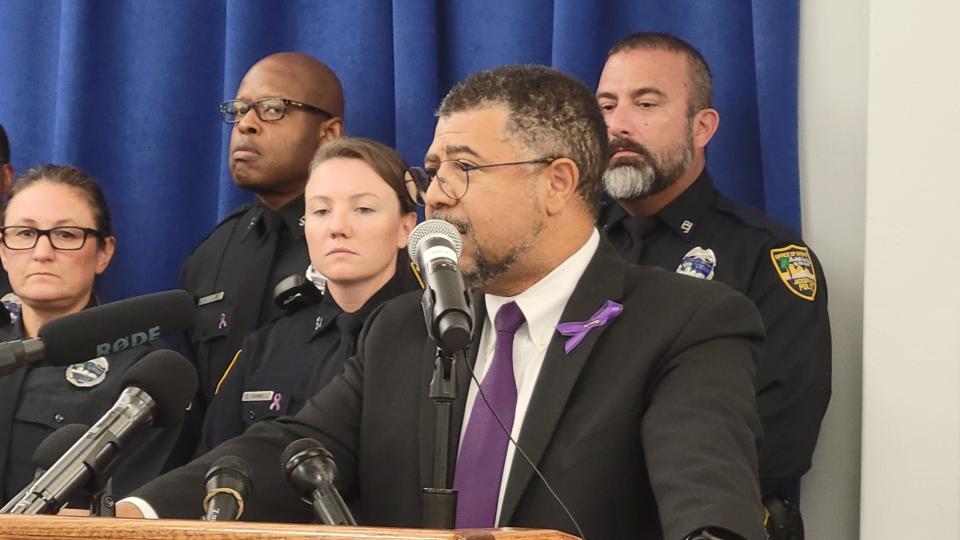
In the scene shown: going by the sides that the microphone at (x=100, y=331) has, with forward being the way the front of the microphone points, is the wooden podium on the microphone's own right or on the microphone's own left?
on the microphone's own right

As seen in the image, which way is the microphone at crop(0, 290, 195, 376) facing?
to the viewer's right

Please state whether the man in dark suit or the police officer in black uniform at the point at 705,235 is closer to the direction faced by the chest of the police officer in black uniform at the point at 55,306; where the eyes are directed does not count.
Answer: the man in dark suit

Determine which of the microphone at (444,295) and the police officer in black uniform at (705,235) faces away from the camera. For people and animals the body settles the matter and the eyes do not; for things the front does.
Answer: the microphone

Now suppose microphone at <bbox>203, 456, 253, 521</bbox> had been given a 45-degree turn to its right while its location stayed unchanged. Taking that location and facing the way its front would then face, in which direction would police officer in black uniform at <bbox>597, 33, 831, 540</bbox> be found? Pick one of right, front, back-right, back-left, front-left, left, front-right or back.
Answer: front-left

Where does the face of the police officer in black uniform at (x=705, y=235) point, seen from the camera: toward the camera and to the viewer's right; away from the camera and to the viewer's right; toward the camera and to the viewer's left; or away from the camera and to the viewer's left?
toward the camera and to the viewer's left

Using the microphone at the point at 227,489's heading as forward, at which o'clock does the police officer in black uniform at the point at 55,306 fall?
The police officer in black uniform is roughly at 10 o'clock from the microphone.

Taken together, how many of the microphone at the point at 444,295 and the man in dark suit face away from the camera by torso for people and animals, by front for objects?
1

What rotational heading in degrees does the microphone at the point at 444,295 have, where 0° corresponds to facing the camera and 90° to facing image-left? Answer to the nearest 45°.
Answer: approximately 180°

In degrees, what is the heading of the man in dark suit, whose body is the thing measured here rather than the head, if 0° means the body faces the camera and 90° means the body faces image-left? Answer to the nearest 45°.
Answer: approximately 45°

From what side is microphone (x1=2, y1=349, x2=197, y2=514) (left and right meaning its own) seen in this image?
right

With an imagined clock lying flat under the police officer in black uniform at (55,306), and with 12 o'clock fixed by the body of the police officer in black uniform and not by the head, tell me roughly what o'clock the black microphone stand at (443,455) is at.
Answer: The black microphone stand is roughly at 10 o'clock from the police officer in black uniform.

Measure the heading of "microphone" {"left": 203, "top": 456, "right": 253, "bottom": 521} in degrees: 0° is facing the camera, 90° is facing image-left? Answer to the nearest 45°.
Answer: approximately 225°
